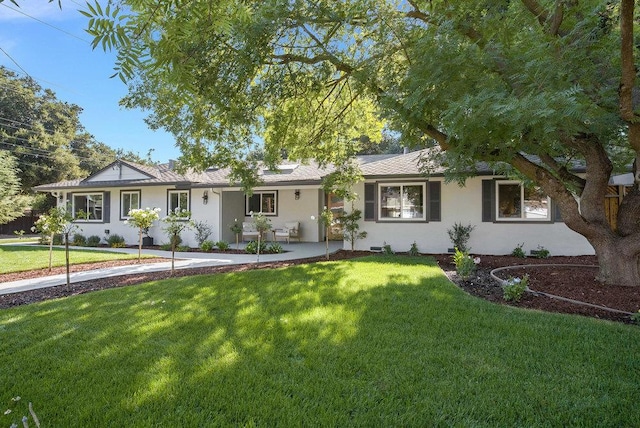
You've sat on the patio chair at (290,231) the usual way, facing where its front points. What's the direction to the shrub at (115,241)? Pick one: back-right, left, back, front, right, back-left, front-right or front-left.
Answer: front-right

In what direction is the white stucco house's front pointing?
toward the camera

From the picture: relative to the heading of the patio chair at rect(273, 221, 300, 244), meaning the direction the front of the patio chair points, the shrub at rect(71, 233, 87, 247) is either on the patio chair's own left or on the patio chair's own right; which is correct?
on the patio chair's own right

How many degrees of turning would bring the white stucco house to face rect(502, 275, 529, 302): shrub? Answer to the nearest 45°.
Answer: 0° — it already faces it

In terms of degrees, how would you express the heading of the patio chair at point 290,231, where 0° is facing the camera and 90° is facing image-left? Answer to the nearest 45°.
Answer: approximately 45°

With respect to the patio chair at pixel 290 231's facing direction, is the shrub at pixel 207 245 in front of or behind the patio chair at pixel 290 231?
in front

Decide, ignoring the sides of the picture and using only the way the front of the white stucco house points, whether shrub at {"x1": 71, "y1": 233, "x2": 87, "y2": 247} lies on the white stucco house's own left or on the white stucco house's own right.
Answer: on the white stucco house's own right

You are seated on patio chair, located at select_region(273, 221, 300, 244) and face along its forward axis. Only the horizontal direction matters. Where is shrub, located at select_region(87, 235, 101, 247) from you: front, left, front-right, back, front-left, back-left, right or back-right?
front-right

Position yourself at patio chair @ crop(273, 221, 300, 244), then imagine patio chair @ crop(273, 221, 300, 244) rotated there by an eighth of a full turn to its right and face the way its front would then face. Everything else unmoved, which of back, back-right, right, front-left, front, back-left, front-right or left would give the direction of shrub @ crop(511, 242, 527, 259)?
back-left
